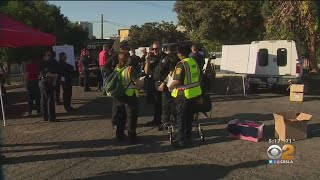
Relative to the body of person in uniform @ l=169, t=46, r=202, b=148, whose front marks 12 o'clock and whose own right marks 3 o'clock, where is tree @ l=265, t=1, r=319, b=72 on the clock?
The tree is roughly at 2 o'clock from the person in uniform.

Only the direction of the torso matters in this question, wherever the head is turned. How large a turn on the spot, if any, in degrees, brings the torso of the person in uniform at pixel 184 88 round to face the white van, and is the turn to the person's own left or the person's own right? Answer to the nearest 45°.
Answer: approximately 45° to the person's own right

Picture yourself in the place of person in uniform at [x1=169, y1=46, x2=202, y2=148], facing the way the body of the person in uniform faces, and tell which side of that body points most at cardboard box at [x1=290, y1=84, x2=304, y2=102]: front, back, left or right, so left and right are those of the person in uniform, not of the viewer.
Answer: right

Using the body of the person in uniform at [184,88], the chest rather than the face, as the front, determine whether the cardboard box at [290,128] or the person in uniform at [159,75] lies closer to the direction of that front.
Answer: the person in uniform

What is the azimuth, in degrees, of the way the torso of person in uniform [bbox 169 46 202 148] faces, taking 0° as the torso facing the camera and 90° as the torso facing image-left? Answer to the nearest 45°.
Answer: approximately 135°

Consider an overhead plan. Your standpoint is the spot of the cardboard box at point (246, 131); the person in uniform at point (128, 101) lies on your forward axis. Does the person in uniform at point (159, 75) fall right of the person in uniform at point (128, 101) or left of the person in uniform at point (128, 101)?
right

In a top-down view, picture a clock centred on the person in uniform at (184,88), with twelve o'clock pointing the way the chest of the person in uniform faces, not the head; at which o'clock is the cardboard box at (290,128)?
The cardboard box is roughly at 4 o'clock from the person in uniform.

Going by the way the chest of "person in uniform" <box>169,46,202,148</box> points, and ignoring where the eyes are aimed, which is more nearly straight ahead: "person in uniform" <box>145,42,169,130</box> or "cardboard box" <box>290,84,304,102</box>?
the person in uniform
